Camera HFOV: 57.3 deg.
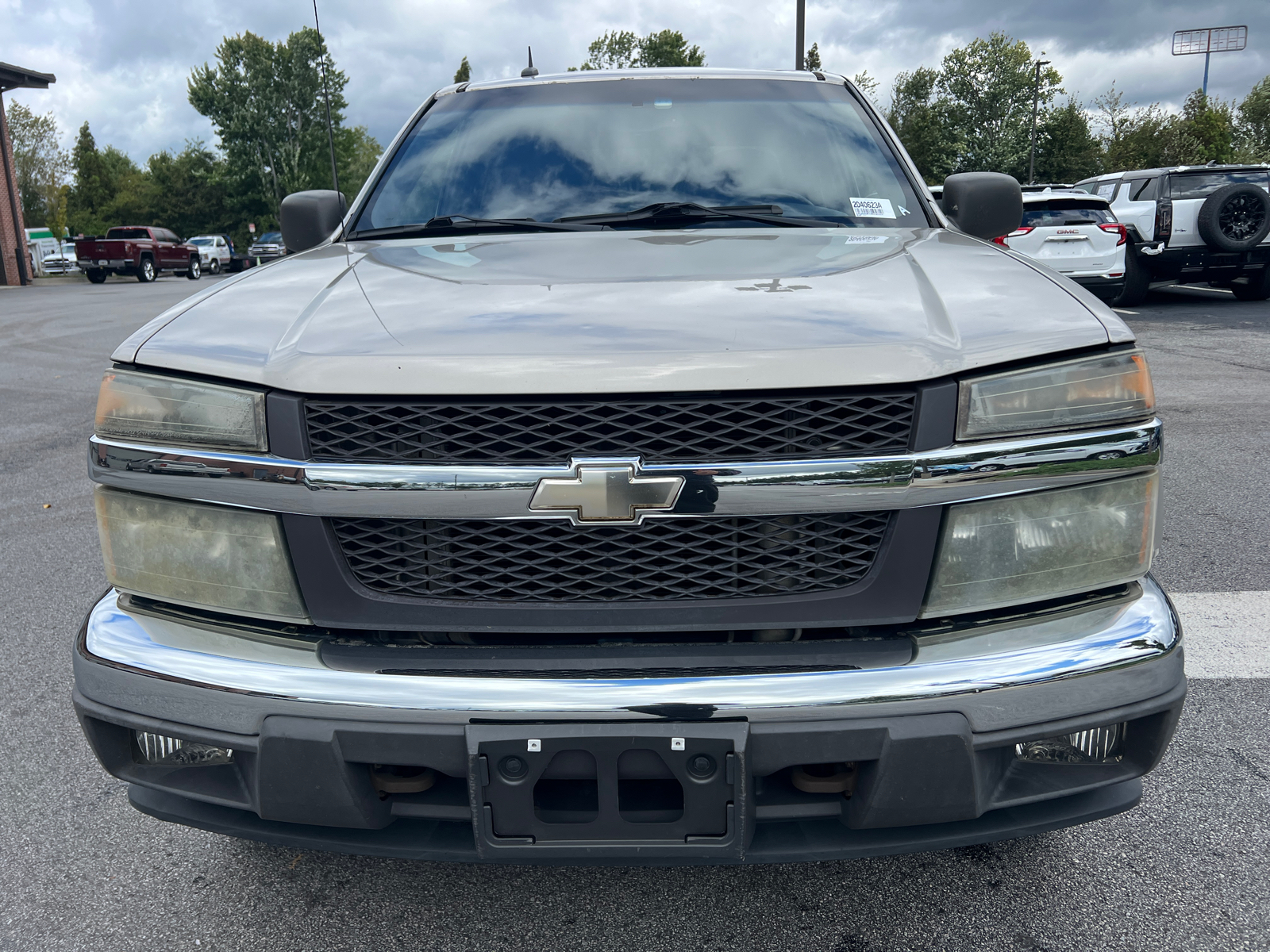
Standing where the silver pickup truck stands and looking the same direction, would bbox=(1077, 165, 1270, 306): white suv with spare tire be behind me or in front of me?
behind

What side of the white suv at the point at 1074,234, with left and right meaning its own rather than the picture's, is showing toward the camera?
back

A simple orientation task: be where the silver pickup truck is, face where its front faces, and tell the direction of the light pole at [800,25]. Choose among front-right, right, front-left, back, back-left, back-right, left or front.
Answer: back

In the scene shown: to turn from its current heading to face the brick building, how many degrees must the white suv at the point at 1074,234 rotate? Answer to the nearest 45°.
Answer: approximately 90° to its left

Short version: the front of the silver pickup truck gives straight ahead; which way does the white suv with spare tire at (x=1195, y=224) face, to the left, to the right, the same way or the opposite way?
the opposite way

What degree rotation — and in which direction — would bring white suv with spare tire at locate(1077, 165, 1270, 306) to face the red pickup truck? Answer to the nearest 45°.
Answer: approximately 45° to its left

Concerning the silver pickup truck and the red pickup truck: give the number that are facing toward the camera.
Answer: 1

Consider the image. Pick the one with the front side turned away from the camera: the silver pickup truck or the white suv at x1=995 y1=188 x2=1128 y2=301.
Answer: the white suv

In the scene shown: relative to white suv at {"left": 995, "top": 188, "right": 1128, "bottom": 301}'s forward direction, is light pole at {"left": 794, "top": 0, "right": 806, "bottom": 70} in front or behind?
in front

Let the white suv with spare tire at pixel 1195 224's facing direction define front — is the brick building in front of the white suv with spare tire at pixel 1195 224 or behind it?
in front

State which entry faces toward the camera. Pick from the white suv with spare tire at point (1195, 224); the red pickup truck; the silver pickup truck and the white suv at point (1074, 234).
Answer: the silver pickup truck

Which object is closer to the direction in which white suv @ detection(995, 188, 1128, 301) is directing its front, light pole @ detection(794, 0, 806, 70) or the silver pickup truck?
the light pole
